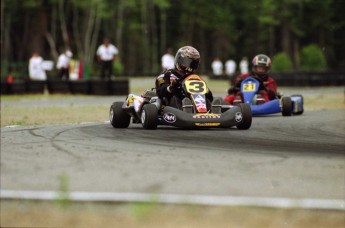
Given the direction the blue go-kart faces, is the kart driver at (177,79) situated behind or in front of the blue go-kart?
in front

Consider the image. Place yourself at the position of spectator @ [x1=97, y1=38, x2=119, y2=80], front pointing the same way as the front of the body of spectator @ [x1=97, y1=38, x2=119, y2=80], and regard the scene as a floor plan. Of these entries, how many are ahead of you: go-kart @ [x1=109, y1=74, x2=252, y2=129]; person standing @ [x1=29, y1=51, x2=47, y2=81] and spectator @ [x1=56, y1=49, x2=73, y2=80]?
1

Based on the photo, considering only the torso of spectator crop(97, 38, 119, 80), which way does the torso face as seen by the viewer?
toward the camera

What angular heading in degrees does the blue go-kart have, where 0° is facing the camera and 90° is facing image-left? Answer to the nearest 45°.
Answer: approximately 45°

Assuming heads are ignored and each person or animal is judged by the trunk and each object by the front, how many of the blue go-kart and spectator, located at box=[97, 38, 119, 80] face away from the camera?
0

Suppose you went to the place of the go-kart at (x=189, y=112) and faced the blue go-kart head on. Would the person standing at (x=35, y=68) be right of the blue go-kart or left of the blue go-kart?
left

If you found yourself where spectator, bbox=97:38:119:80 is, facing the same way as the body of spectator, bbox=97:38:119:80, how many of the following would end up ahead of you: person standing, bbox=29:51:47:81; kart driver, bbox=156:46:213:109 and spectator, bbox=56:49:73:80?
1

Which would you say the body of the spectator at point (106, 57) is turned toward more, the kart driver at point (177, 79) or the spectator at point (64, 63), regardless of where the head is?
the kart driver

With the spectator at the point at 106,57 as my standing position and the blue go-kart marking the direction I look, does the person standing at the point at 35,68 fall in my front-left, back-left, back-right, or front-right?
back-right

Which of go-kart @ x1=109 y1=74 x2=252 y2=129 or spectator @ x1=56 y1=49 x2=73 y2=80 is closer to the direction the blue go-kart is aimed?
the go-kart

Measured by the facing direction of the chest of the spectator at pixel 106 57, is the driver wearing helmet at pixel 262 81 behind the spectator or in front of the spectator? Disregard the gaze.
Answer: in front

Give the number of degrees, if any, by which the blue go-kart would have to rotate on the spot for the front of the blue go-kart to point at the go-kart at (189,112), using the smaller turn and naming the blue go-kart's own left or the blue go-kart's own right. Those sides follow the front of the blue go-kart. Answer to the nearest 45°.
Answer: approximately 45° to the blue go-kart's own left

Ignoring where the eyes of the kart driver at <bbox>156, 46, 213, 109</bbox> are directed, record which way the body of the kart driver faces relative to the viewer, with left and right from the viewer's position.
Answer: facing the viewer and to the right of the viewer
